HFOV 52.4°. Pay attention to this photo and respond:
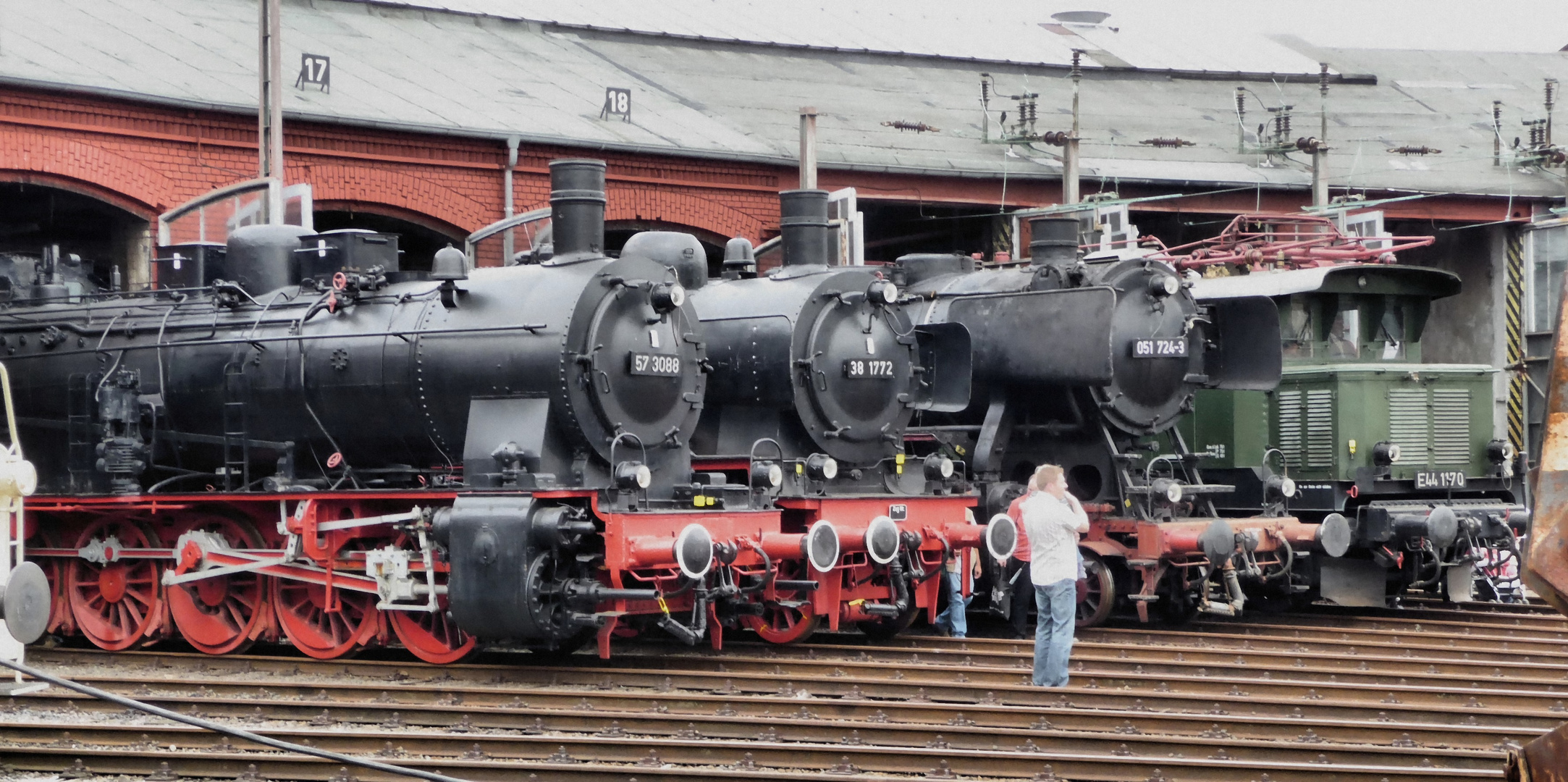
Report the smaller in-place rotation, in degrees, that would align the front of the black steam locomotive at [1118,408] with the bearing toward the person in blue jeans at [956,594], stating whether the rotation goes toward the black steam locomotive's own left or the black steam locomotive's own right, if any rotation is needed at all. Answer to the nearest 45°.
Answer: approximately 90° to the black steam locomotive's own right

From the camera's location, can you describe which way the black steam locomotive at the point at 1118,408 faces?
facing the viewer and to the right of the viewer

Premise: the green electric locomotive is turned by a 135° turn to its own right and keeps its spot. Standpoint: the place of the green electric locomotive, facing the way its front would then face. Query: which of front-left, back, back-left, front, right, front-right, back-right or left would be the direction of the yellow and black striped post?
right

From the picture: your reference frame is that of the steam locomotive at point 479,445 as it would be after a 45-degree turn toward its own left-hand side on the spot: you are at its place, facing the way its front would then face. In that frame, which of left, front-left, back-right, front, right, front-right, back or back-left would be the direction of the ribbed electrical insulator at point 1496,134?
front-left

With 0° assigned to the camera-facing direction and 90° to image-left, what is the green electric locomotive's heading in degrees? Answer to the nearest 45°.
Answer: approximately 315°

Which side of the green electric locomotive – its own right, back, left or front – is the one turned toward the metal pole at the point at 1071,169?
back

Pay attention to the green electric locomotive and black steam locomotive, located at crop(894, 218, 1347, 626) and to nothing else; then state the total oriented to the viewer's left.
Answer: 0

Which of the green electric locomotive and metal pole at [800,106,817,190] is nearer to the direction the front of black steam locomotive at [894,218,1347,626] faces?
the green electric locomotive

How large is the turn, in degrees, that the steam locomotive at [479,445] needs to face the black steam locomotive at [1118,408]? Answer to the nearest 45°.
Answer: approximately 45° to its left

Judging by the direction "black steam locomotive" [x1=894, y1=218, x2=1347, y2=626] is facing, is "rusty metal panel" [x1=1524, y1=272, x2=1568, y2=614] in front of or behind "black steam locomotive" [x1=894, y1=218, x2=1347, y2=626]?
in front

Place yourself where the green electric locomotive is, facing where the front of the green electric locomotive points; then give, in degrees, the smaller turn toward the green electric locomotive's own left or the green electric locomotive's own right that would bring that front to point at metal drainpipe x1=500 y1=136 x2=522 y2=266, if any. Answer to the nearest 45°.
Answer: approximately 135° to the green electric locomotive's own right

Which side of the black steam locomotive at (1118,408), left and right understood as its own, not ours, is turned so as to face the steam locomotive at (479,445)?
right

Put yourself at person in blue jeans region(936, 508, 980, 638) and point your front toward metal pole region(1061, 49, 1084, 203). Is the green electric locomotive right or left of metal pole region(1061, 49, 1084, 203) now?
right
